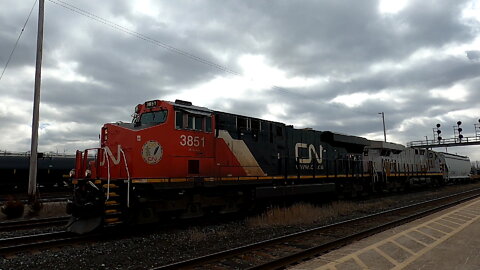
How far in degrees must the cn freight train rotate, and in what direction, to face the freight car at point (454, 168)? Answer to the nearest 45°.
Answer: approximately 180°

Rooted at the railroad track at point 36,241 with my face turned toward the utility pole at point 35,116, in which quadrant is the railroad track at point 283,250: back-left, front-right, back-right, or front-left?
back-right

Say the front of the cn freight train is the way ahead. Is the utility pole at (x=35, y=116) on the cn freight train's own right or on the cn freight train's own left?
on the cn freight train's own right

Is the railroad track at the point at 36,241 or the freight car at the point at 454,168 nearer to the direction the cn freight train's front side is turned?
the railroad track

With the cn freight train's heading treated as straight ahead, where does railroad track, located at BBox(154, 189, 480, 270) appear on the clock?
The railroad track is roughly at 9 o'clock from the cn freight train.

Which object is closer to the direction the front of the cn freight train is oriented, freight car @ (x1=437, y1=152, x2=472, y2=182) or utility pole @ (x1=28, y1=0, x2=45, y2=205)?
the utility pole

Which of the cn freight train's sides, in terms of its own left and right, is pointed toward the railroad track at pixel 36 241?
front

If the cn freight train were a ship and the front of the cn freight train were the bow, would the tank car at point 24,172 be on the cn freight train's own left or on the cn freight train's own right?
on the cn freight train's own right

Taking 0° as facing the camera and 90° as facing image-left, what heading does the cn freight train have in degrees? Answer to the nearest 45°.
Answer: approximately 45°
